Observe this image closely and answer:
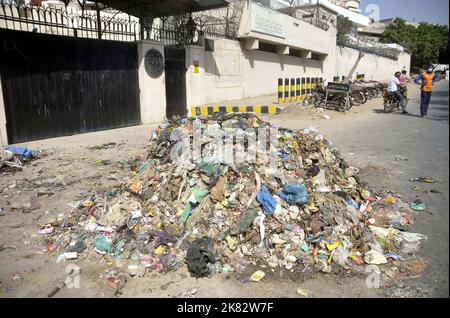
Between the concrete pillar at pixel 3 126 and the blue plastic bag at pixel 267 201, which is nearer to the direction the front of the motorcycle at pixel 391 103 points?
the concrete pillar

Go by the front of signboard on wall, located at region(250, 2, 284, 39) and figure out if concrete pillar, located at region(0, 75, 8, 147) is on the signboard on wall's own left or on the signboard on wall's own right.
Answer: on the signboard on wall's own right

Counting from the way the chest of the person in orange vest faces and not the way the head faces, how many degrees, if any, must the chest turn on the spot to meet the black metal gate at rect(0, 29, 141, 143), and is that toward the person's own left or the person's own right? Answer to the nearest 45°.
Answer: approximately 135° to the person's own left

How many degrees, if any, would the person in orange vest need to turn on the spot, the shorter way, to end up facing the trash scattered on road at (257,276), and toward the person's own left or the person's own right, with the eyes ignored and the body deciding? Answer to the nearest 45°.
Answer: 0° — they already face it

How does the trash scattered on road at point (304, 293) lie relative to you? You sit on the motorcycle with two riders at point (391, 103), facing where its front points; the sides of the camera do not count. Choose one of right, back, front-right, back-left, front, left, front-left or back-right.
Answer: back-right

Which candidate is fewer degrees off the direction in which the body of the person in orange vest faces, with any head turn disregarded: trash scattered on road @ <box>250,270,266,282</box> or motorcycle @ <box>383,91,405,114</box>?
the trash scattered on road

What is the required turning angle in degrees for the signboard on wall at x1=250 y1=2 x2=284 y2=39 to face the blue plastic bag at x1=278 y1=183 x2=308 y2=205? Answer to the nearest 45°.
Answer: approximately 45° to its right

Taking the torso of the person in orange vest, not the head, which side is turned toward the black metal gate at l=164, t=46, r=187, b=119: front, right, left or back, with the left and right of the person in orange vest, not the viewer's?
right

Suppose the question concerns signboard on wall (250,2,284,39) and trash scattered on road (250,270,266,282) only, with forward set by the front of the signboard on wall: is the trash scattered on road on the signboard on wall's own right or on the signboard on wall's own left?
on the signboard on wall's own right

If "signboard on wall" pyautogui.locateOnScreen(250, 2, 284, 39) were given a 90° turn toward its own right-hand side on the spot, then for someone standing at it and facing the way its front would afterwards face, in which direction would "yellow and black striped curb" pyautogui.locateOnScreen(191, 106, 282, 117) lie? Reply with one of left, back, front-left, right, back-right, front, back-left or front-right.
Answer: front-left

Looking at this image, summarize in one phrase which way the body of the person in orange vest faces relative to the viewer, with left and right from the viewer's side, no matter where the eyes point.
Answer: facing the viewer
